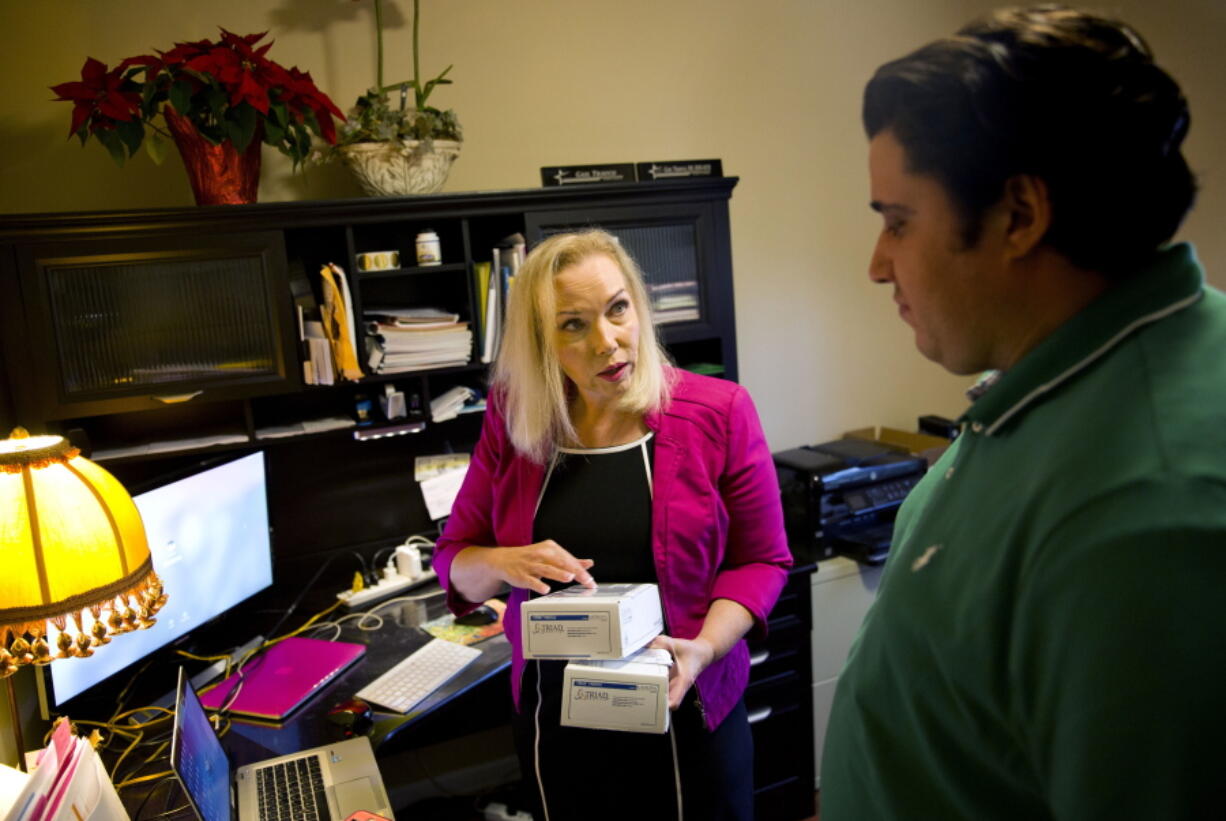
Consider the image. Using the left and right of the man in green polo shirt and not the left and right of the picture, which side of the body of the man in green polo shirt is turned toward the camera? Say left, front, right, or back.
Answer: left

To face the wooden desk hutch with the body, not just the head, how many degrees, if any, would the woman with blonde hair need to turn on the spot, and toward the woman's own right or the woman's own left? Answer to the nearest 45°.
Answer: approximately 135° to the woman's own right

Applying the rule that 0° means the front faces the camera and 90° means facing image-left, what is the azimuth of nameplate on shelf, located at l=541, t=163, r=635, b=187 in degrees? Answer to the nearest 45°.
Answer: approximately 0°

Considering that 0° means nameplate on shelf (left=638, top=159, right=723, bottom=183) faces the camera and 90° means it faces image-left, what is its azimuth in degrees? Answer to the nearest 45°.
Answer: approximately 0°

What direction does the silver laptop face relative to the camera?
to the viewer's right

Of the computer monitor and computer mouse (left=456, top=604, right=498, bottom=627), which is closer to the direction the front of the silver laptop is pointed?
the computer mouse
